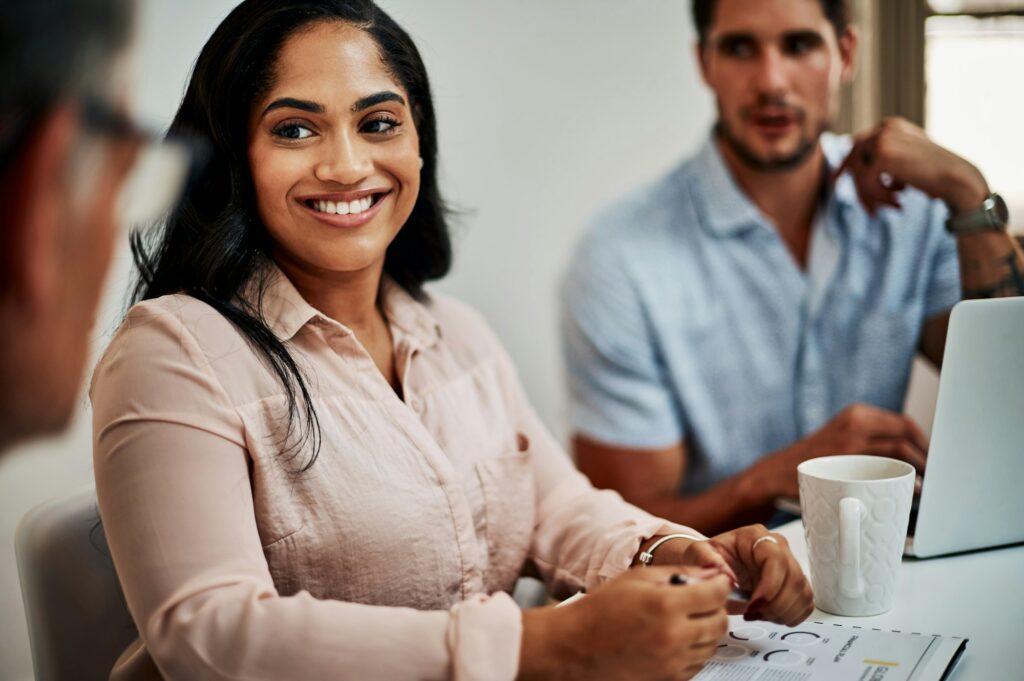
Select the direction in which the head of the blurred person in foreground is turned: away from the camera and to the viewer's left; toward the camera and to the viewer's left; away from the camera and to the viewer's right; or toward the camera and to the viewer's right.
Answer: away from the camera and to the viewer's right

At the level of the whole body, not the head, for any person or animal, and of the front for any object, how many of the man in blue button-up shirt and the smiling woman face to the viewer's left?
0

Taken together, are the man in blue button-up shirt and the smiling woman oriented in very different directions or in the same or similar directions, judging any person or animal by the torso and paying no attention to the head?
same or similar directions

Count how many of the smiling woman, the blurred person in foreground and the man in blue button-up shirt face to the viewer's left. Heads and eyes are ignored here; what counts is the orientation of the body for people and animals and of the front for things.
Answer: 0

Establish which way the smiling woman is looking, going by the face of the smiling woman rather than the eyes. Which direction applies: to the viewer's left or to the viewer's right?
to the viewer's left

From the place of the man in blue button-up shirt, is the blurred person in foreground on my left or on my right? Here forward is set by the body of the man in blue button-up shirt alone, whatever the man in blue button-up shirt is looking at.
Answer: on my right

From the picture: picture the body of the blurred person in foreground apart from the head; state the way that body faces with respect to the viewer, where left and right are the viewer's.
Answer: facing away from the viewer and to the right of the viewer

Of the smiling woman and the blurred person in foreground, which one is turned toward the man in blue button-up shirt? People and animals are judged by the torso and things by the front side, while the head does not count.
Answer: the blurred person in foreground

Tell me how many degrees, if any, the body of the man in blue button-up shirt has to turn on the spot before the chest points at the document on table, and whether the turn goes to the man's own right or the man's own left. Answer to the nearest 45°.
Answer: approximately 45° to the man's own right

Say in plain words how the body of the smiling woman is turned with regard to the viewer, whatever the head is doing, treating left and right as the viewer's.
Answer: facing the viewer and to the right of the viewer
